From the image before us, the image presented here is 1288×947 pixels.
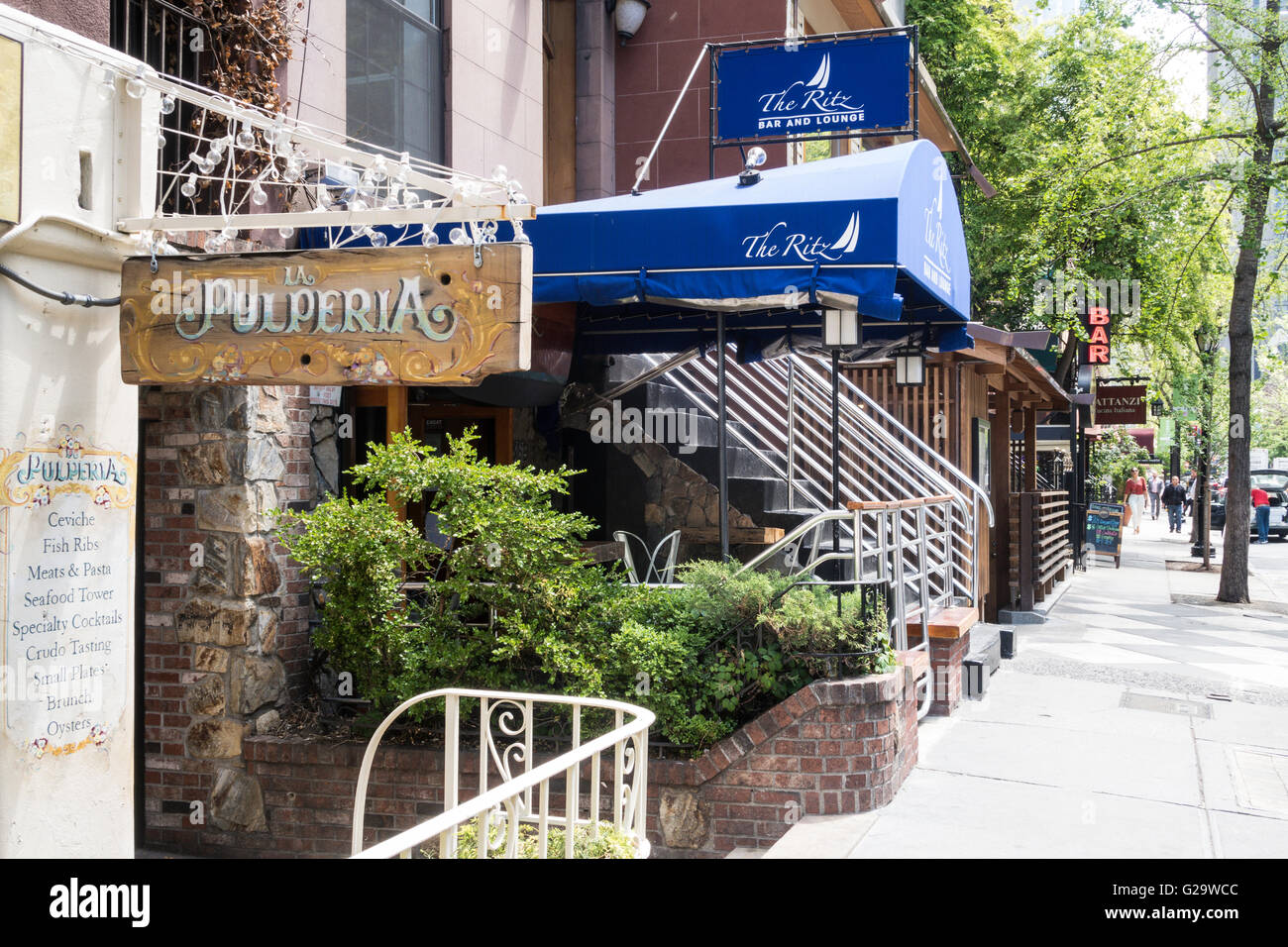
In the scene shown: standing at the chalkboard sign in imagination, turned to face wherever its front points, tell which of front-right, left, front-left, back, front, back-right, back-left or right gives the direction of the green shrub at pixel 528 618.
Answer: front

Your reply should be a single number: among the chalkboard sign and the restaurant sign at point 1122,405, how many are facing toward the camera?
2

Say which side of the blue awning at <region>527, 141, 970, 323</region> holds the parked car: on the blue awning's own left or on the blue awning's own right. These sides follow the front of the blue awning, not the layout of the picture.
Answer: on the blue awning's own left

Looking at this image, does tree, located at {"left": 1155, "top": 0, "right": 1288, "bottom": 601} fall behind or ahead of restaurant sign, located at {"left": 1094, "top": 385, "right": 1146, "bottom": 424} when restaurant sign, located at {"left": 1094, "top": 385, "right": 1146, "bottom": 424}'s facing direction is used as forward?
ahead

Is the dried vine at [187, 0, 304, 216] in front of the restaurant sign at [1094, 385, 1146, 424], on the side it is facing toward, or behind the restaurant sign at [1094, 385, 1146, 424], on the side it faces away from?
in front

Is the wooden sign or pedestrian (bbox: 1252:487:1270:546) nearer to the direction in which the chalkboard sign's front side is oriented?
the wooden sign

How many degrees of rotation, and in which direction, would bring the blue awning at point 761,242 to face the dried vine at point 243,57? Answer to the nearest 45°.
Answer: approximately 135° to its right

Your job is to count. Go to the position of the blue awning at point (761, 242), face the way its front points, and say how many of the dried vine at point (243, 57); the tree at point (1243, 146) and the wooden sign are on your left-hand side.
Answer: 1

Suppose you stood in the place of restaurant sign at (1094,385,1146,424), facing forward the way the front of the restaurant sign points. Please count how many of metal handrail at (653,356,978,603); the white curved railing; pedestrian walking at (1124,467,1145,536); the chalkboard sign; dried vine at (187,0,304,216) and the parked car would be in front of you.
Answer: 4

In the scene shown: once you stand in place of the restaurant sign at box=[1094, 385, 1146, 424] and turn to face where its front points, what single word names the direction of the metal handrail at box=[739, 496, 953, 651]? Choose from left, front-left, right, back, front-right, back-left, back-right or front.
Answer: front

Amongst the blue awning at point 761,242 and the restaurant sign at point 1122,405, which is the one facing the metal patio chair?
the restaurant sign

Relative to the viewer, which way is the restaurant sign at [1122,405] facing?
toward the camera

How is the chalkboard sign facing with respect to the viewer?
toward the camera

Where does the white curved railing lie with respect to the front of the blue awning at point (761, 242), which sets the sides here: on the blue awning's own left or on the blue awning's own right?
on the blue awning's own right
